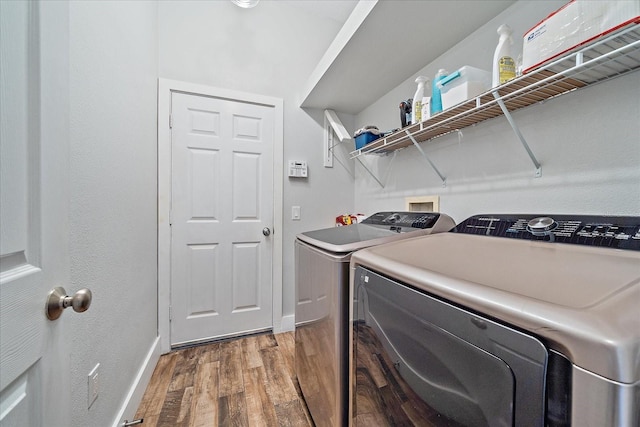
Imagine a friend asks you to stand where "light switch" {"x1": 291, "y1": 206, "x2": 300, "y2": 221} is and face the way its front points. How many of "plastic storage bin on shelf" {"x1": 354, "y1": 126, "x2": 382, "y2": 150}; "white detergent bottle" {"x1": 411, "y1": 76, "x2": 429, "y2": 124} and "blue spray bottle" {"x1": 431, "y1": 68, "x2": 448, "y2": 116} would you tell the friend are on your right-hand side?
0

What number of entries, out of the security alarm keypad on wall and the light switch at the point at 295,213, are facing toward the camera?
2

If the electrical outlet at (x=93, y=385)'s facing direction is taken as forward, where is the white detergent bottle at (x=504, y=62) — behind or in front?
in front

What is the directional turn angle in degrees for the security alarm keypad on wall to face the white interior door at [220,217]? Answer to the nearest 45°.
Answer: approximately 90° to its right

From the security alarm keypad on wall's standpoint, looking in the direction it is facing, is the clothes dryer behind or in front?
in front

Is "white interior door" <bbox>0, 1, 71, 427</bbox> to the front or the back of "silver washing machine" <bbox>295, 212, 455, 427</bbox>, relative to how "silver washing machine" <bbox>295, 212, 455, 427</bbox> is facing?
to the front

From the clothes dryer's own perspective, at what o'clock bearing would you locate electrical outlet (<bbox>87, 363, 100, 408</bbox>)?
The electrical outlet is roughly at 1 o'clock from the clothes dryer.

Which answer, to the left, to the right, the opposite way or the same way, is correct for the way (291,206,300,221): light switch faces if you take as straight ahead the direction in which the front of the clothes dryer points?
to the left

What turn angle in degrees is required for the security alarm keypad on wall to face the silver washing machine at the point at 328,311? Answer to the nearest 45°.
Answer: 0° — it already faces it

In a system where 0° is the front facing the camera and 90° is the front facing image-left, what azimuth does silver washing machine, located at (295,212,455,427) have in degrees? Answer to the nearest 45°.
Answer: approximately 45°

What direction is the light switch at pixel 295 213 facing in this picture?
toward the camera

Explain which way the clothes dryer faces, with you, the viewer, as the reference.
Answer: facing the viewer and to the left of the viewer

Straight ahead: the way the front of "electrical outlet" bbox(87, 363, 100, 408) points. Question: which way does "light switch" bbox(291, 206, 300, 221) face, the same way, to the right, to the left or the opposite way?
to the right

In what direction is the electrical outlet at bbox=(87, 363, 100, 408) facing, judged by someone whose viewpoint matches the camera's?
facing the viewer and to the right of the viewer

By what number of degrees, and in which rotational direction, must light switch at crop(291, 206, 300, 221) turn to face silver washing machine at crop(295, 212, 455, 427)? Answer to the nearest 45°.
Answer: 0° — it already faces it

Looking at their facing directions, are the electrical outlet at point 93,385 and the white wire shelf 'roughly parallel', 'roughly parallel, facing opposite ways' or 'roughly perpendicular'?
roughly parallel, facing opposite ways

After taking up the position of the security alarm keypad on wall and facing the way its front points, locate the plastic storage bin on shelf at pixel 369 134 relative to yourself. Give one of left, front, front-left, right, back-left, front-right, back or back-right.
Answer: front-left
